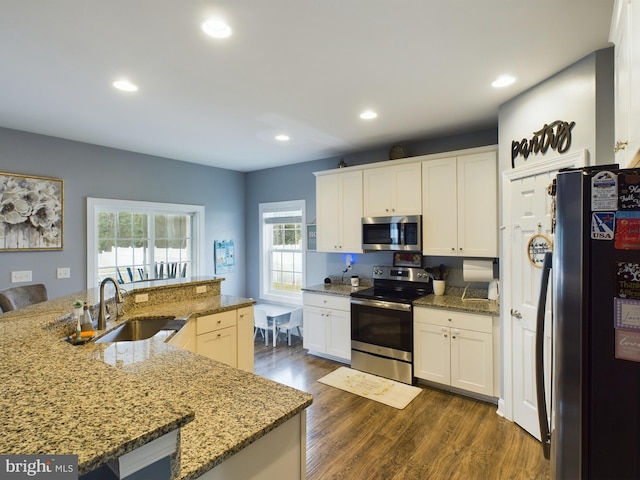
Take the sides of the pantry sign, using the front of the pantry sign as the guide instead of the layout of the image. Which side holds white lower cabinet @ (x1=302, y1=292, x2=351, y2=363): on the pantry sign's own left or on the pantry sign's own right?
on the pantry sign's own right

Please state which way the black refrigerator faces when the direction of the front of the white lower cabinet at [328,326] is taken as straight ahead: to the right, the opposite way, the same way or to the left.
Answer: to the right

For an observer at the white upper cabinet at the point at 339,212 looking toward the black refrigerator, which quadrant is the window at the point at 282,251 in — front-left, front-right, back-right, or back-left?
back-right

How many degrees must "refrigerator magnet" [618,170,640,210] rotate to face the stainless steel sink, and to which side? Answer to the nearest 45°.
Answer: approximately 90° to its right

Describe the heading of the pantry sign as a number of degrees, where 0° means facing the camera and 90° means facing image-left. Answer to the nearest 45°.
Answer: approximately 45°

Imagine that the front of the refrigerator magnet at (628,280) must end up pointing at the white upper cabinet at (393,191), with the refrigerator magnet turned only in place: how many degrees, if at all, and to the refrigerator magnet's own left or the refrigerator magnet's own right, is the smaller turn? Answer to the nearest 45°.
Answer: approximately 135° to the refrigerator magnet's own right

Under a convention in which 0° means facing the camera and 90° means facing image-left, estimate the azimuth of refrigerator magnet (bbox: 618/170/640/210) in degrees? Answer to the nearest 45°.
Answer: approximately 0°

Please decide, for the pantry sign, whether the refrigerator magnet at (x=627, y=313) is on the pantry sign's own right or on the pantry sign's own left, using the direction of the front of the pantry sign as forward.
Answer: on the pantry sign's own left
